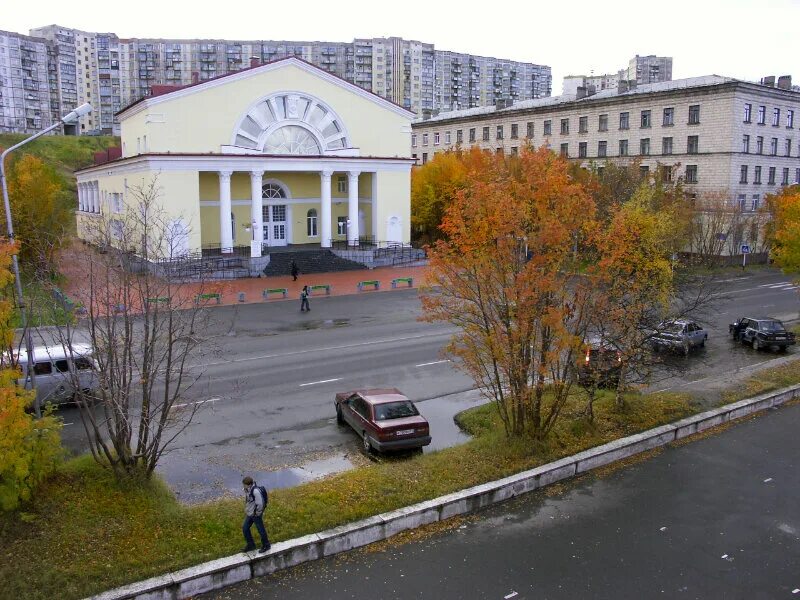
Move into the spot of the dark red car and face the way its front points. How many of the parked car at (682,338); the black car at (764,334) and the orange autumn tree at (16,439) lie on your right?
2

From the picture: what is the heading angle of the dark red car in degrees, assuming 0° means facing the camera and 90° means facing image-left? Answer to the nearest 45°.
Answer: approximately 135°

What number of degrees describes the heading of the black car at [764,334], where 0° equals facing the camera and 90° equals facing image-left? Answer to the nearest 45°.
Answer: approximately 135°

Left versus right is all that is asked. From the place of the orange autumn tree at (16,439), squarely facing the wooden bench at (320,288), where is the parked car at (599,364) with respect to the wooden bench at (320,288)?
right

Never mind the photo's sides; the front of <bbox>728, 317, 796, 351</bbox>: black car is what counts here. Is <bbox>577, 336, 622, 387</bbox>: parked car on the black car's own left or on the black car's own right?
on the black car's own left

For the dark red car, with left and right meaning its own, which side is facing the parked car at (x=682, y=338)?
right
